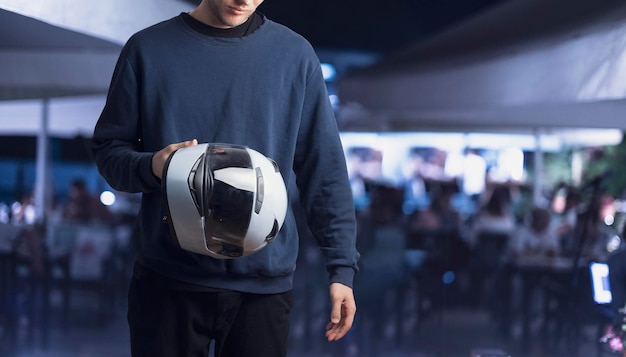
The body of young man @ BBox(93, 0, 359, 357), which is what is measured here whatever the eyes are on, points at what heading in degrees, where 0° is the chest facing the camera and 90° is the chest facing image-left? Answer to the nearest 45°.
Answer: approximately 0°

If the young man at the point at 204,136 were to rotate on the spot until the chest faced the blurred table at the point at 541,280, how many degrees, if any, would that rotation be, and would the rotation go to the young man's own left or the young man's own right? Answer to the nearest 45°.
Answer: approximately 135° to the young man's own left

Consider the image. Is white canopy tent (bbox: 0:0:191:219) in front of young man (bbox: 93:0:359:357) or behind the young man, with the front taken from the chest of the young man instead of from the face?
behind
